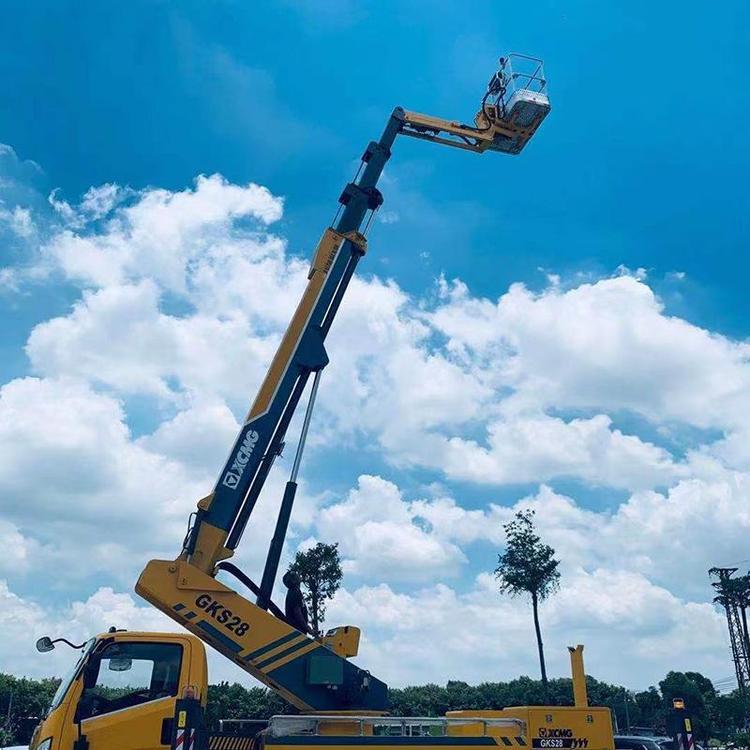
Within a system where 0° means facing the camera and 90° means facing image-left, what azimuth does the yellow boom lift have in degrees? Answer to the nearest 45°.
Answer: approximately 90°
